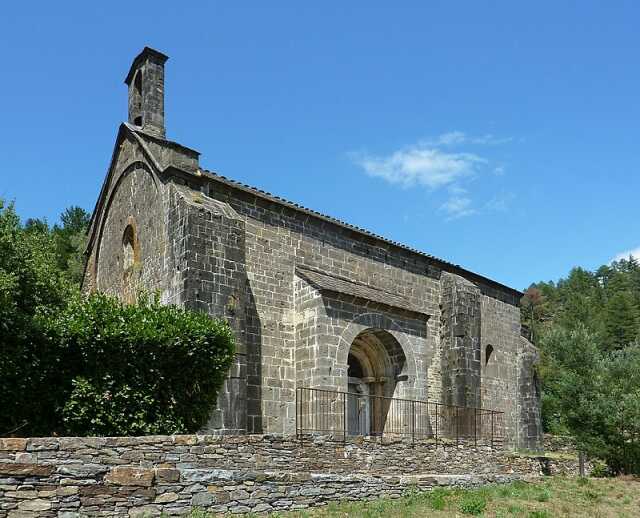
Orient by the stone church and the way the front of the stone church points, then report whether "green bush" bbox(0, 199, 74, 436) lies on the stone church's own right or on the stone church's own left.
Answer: on the stone church's own right
